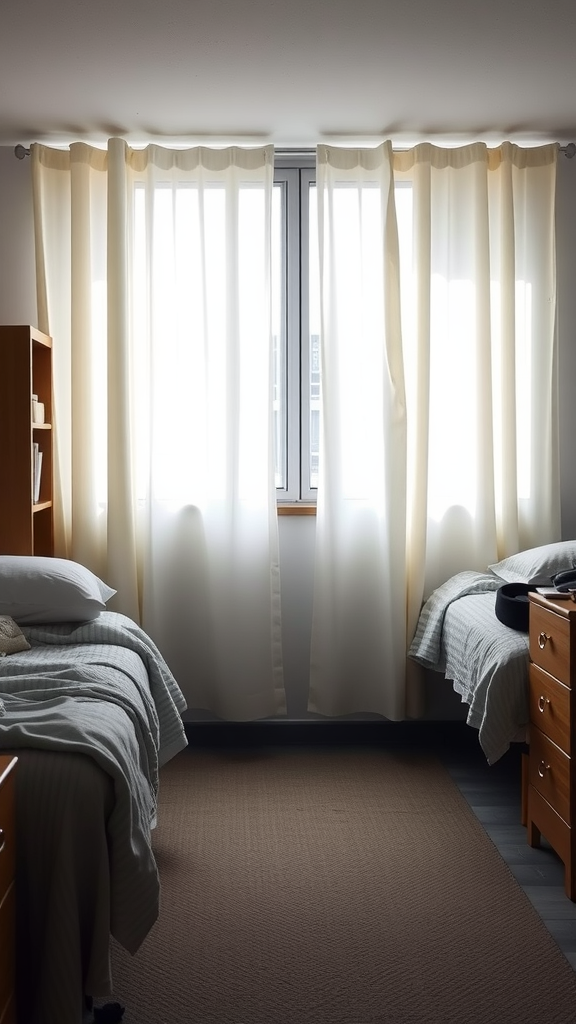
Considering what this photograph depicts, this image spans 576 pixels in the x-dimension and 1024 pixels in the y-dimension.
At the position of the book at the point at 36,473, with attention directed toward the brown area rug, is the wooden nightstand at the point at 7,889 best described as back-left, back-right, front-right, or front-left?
front-right

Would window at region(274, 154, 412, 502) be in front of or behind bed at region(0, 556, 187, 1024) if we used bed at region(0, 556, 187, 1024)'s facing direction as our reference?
behind

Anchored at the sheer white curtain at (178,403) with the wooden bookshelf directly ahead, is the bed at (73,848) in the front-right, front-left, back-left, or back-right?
front-left

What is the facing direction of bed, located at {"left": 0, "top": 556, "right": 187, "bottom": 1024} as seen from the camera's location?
facing the viewer
